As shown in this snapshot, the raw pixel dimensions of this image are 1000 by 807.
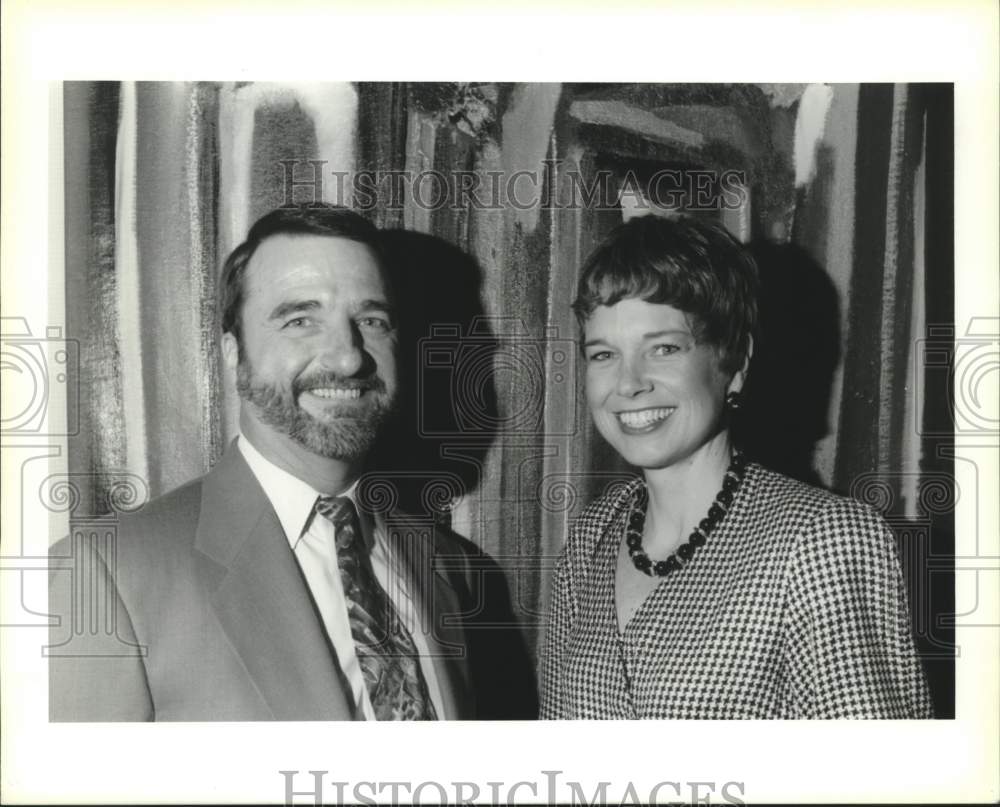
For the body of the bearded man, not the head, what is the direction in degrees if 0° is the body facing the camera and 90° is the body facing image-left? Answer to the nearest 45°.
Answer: approximately 315°
